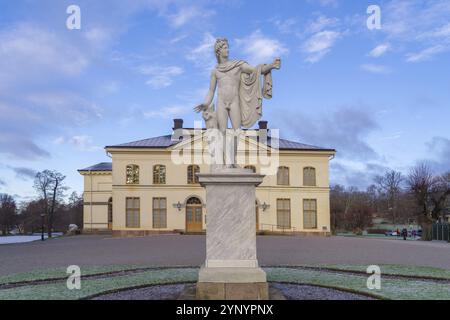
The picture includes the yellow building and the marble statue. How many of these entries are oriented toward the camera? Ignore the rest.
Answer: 2

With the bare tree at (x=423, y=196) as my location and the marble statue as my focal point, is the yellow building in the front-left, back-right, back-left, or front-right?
front-right

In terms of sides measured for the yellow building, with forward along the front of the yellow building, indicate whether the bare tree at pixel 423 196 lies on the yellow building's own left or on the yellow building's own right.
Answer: on the yellow building's own left

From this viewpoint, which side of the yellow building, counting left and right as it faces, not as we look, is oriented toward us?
front

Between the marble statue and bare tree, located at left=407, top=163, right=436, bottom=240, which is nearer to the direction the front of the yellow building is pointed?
the marble statue

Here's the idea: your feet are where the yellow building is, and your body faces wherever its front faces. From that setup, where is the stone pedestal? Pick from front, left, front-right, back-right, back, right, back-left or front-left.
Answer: front

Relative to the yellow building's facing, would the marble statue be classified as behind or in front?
in front

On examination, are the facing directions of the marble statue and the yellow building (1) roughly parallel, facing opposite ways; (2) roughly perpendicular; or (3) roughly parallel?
roughly parallel

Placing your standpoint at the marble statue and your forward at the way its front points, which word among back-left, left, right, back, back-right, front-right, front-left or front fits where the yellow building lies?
back

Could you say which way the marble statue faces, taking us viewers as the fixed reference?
facing the viewer

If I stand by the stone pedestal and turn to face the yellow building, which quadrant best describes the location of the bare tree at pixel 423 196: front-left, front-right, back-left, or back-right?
front-right
